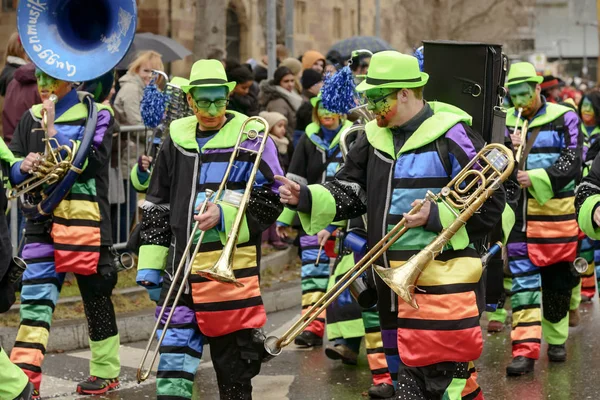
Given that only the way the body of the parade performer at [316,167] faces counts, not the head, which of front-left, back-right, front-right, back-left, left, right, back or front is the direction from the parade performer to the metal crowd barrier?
back-right

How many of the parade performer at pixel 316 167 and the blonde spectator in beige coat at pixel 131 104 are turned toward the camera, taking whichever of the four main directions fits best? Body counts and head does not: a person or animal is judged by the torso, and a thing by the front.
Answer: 2

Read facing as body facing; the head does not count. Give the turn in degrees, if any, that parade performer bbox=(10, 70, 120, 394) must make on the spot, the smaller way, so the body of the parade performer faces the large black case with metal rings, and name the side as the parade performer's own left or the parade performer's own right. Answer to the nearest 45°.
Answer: approximately 90° to the parade performer's own left

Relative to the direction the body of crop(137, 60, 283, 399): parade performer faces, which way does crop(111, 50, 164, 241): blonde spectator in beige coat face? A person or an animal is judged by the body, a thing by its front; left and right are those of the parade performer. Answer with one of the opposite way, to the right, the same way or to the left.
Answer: to the left

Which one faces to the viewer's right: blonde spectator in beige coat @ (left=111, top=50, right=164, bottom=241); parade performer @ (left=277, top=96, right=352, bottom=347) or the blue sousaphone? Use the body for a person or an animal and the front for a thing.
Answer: the blonde spectator in beige coat
